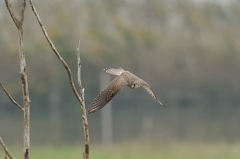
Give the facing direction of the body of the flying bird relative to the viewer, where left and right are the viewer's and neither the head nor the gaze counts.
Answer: facing the viewer and to the right of the viewer
